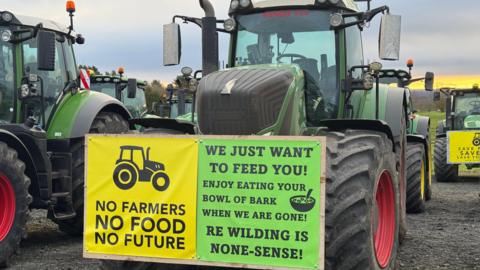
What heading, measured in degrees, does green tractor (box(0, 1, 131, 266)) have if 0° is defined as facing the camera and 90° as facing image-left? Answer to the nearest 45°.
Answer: approximately 45°

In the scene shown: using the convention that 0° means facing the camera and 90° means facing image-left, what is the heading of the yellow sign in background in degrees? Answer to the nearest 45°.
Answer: approximately 0°

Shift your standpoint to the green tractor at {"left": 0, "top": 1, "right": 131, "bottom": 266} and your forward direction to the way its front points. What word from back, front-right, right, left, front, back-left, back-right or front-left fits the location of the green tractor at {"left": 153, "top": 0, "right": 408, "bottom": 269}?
left

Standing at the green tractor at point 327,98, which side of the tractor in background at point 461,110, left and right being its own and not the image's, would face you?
front

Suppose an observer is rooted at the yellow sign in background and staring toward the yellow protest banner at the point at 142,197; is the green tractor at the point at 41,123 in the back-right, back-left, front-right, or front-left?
front-right

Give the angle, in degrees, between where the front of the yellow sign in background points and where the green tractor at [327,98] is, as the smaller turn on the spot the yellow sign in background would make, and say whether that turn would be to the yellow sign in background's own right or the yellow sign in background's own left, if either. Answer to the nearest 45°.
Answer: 0° — it already faces it

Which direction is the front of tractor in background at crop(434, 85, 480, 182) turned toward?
toward the camera

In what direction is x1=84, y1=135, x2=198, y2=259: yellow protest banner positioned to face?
toward the camera

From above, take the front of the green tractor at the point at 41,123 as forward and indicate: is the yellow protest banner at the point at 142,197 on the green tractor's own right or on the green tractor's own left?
on the green tractor's own left

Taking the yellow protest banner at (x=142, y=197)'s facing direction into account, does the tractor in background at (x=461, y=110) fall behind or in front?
behind
